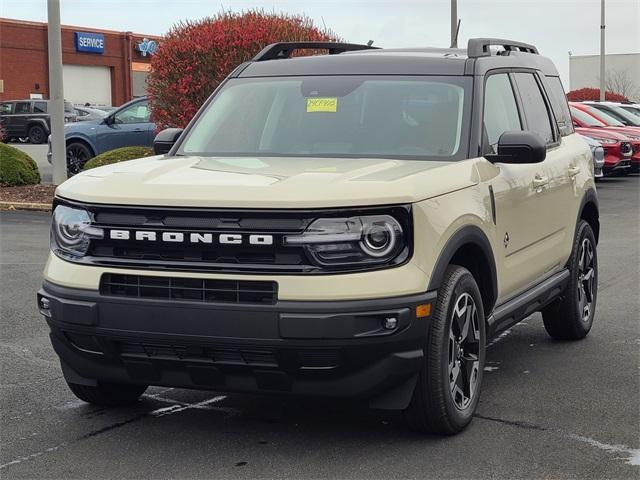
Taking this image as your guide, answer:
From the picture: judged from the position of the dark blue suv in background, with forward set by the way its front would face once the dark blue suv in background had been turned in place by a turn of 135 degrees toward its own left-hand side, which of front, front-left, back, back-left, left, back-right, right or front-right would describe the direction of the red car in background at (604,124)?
front-left

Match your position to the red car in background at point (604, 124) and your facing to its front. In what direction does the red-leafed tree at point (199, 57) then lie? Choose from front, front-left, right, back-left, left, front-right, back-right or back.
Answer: right

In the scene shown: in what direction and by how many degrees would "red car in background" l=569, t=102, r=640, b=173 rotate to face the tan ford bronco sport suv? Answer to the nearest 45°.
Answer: approximately 45° to its right

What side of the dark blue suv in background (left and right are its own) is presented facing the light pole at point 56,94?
left

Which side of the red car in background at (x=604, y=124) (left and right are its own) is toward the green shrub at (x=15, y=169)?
right

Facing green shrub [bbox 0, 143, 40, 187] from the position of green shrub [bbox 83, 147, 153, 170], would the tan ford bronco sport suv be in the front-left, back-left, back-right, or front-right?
back-left

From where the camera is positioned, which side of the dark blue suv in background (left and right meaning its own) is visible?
left

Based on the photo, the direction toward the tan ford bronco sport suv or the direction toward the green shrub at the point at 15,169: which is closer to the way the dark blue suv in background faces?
the green shrub

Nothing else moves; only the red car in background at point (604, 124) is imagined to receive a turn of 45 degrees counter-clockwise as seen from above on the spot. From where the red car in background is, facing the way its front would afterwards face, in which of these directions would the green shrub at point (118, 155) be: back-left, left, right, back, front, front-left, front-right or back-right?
back-right
